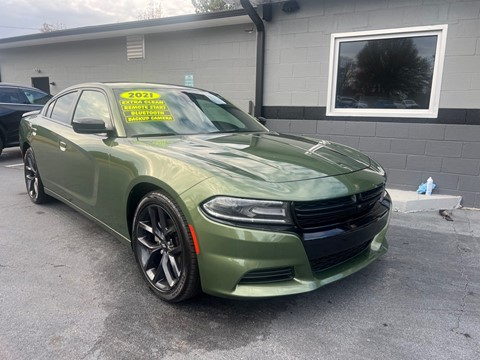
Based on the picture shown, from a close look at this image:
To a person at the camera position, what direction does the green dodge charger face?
facing the viewer and to the right of the viewer

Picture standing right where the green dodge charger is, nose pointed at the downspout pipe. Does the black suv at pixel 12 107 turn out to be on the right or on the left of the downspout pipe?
left

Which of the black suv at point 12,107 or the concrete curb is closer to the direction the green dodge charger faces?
the concrete curb

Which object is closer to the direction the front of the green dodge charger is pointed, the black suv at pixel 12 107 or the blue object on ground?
the blue object on ground

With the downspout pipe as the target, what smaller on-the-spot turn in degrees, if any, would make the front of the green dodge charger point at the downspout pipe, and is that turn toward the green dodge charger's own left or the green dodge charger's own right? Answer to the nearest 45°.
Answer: approximately 135° to the green dodge charger's own left

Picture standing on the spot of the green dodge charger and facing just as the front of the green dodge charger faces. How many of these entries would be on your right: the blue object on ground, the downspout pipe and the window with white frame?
0

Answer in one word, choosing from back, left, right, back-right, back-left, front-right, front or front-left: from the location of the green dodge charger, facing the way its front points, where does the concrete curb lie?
left

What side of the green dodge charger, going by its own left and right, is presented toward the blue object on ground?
left

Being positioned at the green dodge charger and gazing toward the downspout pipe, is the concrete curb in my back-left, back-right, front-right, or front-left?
front-right

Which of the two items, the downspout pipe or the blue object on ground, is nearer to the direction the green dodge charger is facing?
the blue object on ground

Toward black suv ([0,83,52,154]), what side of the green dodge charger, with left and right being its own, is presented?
back

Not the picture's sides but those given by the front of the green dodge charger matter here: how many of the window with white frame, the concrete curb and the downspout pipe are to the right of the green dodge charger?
0

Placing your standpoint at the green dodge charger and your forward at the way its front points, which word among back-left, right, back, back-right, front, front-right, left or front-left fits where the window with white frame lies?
left
